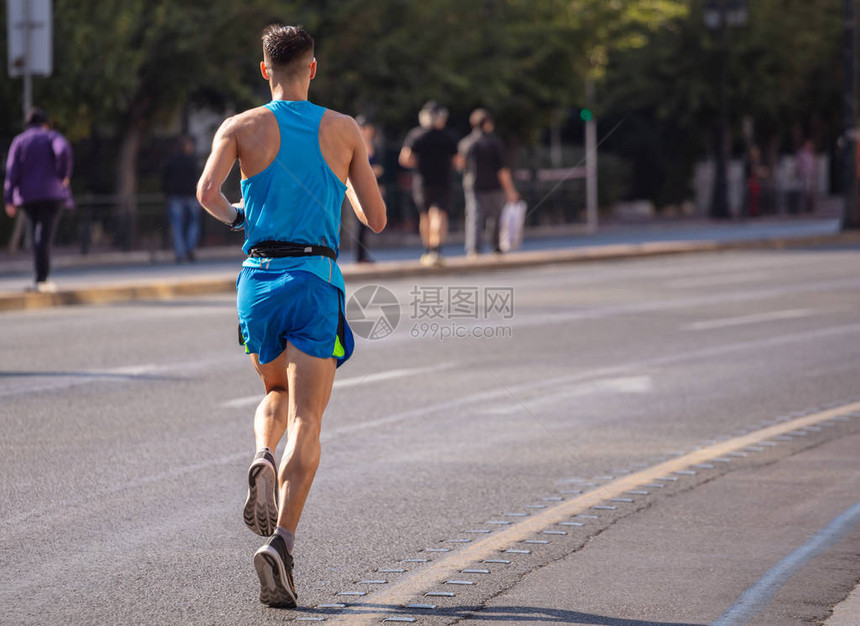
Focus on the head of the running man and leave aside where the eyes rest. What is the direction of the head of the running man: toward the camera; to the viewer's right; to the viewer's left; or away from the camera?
away from the camera

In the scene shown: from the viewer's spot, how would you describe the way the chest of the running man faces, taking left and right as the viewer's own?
facing away from the viewer

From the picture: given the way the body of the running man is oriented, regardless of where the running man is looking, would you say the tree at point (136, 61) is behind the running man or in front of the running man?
in front
